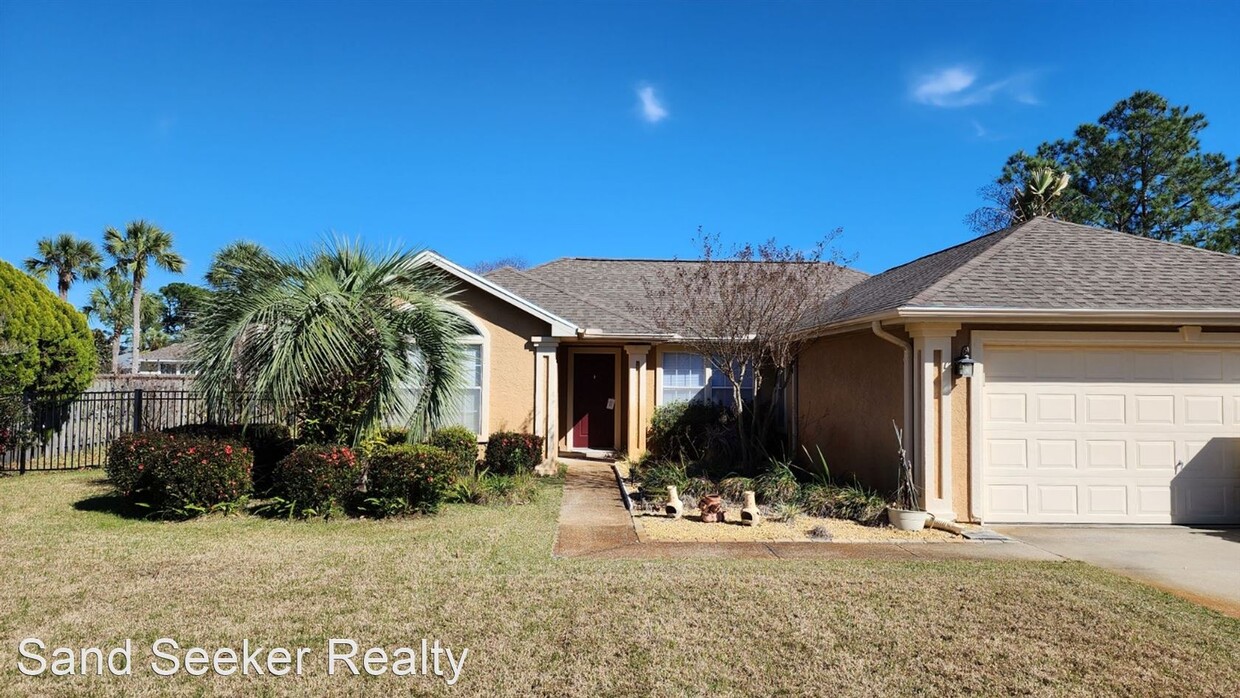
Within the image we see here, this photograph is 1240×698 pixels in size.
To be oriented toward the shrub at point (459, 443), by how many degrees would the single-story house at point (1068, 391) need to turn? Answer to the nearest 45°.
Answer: approximately 90° to its right

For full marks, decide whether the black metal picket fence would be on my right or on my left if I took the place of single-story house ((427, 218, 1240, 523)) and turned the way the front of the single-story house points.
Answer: on my right

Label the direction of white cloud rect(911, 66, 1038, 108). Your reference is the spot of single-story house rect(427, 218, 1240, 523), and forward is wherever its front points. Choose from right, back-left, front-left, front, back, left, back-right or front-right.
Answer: back

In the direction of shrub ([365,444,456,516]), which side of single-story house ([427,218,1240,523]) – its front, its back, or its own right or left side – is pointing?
right

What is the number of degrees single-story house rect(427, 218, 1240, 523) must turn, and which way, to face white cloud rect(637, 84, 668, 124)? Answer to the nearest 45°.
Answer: approximately 135° to its right

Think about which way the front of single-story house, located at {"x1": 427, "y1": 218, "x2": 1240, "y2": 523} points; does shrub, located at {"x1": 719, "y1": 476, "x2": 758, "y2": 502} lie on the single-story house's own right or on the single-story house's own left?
on the single-story house's own right

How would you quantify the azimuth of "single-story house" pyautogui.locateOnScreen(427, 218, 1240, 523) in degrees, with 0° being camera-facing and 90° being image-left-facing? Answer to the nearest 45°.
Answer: approximately 0°
